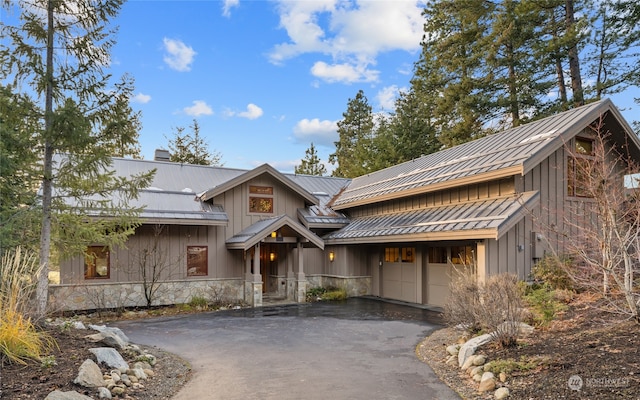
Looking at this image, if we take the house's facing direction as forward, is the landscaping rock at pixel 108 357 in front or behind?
in front

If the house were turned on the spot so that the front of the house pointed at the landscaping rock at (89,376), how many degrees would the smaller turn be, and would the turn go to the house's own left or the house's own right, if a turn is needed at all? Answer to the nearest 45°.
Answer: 0° — it already faces it

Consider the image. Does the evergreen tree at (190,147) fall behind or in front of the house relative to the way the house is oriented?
behind

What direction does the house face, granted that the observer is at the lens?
facing the viewer

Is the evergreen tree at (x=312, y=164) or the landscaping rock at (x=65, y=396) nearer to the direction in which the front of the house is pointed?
the landscaping rock

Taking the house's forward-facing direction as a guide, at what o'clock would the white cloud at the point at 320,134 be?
The white cloud is roughly at 6 o'clock from the house.

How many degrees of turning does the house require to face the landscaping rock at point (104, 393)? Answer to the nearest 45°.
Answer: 0° — it already faces it

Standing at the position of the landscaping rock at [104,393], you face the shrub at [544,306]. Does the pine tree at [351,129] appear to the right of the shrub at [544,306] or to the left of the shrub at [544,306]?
left

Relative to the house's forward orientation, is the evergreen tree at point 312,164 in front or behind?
behind

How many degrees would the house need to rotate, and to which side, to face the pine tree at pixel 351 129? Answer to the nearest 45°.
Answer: approximately 180°

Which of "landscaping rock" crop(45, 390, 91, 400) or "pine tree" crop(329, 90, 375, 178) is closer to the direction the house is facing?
the landscaping rock

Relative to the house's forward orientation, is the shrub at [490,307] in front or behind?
in front

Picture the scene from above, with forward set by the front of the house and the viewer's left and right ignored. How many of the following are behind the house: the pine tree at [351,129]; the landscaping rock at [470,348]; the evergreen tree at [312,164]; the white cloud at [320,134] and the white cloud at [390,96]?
4

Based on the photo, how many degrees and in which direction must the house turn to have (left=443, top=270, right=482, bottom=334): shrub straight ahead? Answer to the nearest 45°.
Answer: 0° — it already faces it
